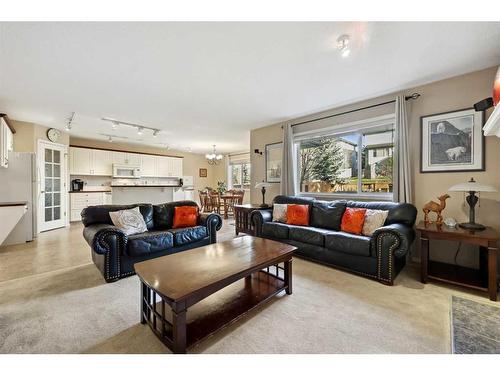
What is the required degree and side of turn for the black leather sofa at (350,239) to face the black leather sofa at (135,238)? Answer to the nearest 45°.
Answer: approximately 45° to its right

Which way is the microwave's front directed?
toward the camera

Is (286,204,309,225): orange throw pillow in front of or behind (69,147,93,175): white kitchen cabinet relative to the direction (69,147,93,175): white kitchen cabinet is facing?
in front

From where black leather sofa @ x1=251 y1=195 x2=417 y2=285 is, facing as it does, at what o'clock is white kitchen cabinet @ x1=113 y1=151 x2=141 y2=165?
The white kitchen cabinet is roughly at 2 o'clock from the black leather sofa.

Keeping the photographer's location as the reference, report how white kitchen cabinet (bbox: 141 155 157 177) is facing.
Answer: facing the viewer

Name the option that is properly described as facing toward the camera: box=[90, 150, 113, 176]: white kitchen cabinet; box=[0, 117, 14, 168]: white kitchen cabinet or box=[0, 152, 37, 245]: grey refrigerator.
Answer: box=[90, 150, 113, 176]: white kitchen cabinet

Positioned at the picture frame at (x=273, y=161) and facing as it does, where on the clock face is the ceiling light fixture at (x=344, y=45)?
The ceiling light fixture is roughly at 10 o'clock from the picture frame.

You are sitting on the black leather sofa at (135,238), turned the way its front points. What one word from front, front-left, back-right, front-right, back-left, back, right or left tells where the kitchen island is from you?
back-left

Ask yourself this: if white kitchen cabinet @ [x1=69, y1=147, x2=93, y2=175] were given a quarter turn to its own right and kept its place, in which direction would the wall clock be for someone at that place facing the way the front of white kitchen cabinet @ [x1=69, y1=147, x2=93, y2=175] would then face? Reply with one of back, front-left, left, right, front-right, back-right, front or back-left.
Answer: front-left

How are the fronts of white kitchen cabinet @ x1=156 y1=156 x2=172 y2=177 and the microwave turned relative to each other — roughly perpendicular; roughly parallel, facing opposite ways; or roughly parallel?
roughly parallel

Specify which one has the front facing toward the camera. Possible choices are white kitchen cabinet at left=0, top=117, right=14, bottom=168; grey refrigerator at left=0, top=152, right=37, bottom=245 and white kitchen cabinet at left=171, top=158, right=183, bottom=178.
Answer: white kitchen cabinet at left=171, top=158, right=183, bottom=178

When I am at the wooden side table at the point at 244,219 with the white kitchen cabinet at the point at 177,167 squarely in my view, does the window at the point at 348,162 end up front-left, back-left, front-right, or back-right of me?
back-right

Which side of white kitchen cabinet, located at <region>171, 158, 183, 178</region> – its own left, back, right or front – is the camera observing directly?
front

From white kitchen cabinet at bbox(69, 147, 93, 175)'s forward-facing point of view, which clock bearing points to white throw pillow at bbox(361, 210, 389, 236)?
The white throw pillow is roughly at 11 o'clock from the white kitchen cabinet.

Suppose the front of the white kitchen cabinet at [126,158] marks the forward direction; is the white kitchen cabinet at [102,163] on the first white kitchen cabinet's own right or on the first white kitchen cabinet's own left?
on the first white kitchen cabinet's own right

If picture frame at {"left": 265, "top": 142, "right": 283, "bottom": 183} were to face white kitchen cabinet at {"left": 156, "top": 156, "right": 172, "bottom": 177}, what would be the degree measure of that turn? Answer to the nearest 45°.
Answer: approximately 90° to its right

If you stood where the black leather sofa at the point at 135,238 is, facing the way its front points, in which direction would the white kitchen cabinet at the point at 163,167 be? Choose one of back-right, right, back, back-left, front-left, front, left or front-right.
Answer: back-left

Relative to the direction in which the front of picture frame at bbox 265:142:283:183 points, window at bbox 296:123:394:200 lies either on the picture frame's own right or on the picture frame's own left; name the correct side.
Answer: on the picture frame's own left

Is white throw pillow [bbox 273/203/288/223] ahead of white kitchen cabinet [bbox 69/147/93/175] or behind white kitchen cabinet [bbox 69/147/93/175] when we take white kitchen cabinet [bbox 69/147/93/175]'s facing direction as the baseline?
ahead

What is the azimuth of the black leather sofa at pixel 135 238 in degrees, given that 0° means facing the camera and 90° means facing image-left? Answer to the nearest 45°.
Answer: approximately 315°
